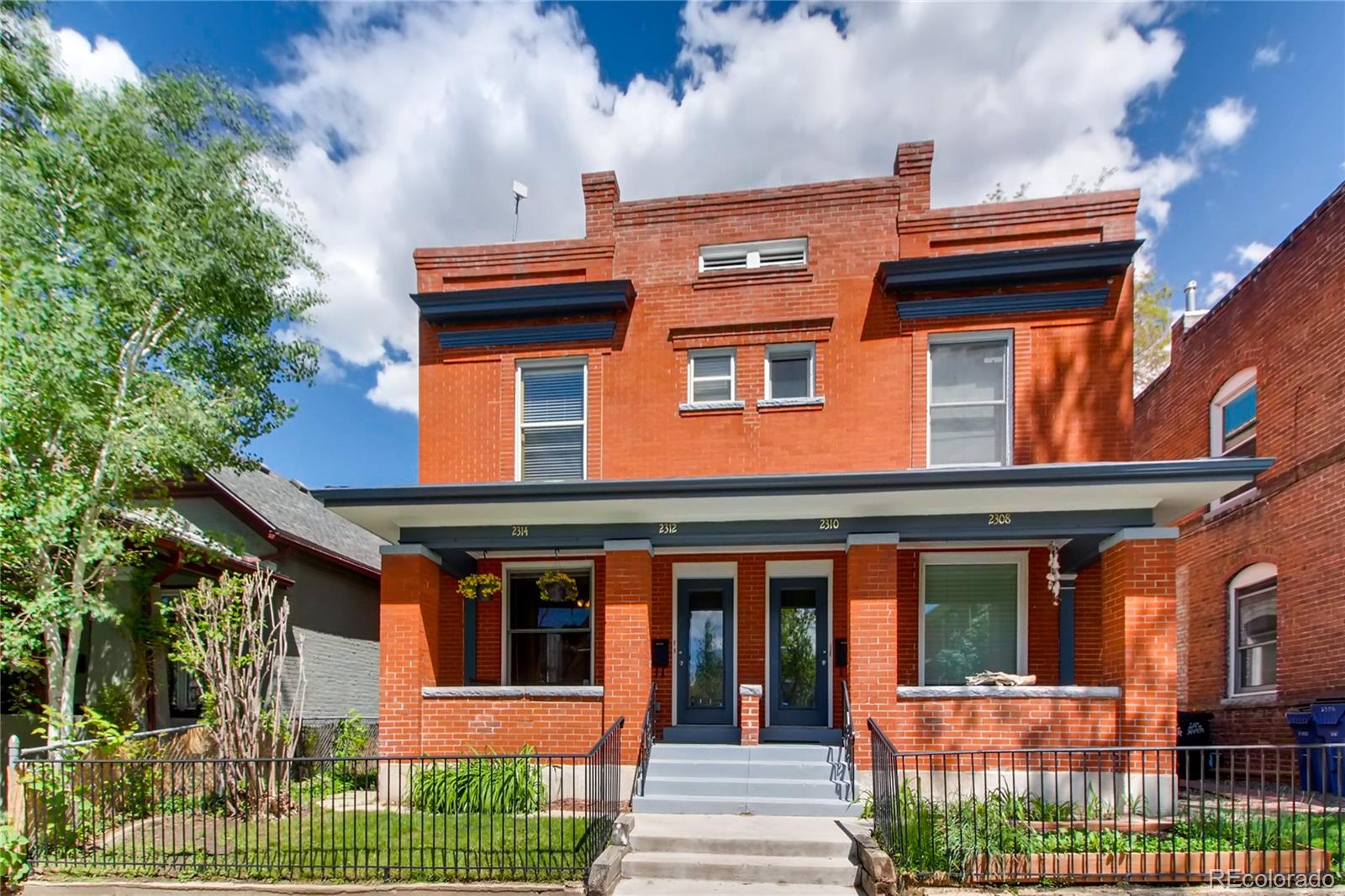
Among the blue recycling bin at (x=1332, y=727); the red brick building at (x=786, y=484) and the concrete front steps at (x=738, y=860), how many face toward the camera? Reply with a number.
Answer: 3

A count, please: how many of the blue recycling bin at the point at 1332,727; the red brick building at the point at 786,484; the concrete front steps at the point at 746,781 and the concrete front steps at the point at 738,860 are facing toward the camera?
4

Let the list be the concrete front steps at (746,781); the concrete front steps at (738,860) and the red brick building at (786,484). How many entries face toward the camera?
3

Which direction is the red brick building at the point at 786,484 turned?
toward the camera

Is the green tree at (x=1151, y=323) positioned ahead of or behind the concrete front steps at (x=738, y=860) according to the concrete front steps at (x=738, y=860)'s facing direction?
behind

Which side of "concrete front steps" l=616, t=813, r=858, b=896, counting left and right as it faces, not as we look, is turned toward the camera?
front

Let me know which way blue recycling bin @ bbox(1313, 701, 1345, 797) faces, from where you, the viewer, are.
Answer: facing the viewer

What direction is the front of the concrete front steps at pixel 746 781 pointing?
toward the camera

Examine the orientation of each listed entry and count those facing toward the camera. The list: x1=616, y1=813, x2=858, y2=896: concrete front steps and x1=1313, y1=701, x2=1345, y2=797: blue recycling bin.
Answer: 2
